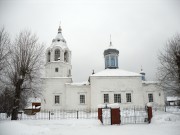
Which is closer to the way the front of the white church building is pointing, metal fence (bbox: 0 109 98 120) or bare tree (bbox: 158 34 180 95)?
the metal fence

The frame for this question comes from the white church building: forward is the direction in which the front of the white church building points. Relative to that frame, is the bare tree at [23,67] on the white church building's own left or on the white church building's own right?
on the white church building's own right

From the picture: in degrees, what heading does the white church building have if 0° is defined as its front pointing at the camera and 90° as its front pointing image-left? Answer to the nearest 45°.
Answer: approximately 90°
